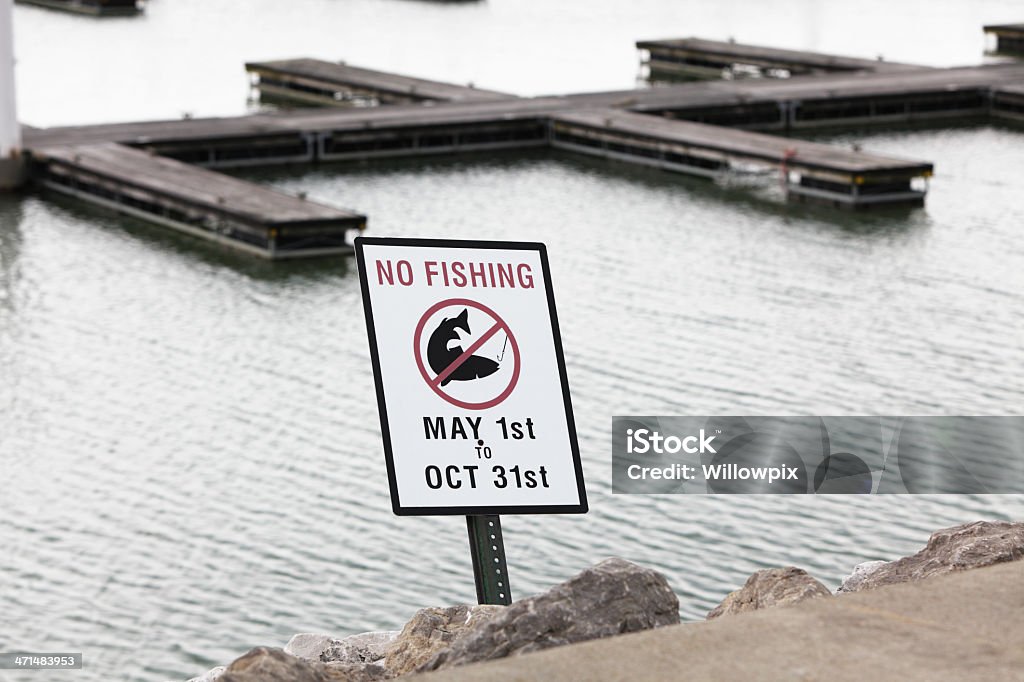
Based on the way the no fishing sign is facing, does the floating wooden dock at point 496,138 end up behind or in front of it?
behind

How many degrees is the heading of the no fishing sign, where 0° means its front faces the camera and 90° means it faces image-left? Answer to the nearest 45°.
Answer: approximately 0°

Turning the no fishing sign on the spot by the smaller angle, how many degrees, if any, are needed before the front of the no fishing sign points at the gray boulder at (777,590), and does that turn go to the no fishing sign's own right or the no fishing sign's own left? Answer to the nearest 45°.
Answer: approximately 135° to the no fishing sign's own left

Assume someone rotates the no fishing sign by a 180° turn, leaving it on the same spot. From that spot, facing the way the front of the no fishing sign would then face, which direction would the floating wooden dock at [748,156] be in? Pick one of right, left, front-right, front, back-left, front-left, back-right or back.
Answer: front

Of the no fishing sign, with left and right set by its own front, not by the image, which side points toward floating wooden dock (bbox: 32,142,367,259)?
back

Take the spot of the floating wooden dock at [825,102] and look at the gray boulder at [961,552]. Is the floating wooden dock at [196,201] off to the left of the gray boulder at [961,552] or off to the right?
right

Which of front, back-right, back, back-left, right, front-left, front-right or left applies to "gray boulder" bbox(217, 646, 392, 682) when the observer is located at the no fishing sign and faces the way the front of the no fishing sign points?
front-right
